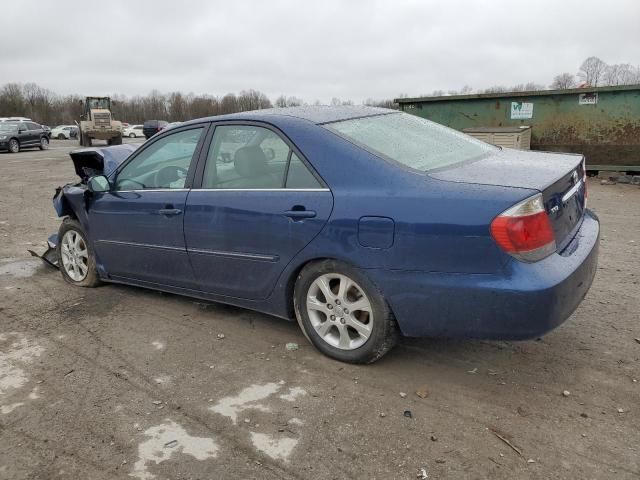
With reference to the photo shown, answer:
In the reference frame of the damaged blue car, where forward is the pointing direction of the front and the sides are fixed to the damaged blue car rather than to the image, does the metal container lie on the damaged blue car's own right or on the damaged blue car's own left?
on the damaged blue car's own right

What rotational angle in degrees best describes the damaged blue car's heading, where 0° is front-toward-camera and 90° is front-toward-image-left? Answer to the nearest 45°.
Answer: approximately 135°

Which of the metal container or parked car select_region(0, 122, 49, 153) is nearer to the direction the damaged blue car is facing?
the parked car

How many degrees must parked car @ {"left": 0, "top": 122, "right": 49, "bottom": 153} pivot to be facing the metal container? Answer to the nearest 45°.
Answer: approximately 90° to its left

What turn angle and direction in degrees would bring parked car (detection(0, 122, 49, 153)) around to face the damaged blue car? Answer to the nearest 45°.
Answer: approximately 45° to its left

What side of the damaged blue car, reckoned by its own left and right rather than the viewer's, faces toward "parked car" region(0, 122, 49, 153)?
front
